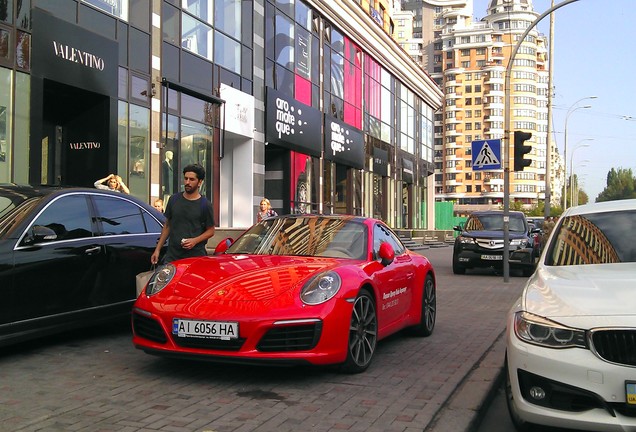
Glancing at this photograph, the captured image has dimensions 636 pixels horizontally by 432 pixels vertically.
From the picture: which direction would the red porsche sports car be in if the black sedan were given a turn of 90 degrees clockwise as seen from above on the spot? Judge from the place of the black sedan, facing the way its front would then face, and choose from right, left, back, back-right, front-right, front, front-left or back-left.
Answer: back

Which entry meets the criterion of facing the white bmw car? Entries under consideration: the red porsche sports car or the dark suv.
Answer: the dark suv

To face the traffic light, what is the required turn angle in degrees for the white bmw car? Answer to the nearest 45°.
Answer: approximately 180°

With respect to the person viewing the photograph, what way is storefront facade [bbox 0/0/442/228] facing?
facing the viewer and to the right of the viewer

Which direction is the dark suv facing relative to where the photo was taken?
toward the camera

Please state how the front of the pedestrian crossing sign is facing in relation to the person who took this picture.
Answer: facing the viewer

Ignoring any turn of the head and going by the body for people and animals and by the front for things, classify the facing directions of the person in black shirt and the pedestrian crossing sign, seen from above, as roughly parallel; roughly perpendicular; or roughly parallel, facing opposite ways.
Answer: roughly parallel

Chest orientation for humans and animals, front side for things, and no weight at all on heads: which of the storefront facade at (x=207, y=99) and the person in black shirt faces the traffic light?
the storefront facade

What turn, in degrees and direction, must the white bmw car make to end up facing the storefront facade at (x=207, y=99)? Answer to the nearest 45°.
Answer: approximately 135° to its right

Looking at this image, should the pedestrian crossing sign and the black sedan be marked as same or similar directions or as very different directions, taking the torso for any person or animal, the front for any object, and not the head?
same or similar directions

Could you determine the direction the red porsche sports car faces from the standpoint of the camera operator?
facing the viewer and to the left of the viewer

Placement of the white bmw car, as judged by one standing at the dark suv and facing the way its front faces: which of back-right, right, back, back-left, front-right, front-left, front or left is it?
front

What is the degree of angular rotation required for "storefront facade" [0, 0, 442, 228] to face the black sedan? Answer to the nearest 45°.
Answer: approximately 45° to its right
